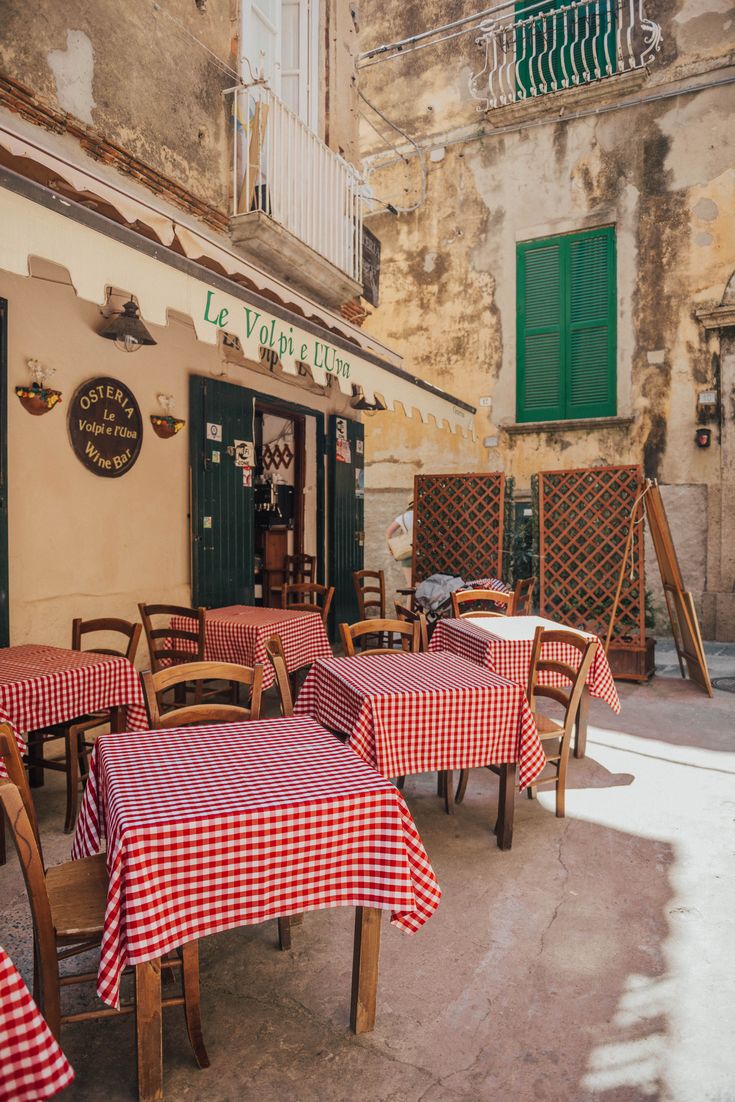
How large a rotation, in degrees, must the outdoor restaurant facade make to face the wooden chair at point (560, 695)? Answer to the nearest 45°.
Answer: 0° — it already faces it

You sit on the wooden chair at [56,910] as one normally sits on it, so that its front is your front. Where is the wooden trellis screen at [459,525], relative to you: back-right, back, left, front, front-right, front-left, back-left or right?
front-left

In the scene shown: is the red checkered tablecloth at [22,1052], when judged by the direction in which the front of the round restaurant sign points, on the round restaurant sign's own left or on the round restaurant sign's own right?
on the round restaurant sign's own right

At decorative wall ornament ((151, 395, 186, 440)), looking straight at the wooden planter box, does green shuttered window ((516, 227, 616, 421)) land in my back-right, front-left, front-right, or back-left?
front-left

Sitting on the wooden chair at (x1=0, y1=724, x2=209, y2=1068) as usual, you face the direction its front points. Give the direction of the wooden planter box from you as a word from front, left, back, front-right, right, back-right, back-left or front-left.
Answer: front-left

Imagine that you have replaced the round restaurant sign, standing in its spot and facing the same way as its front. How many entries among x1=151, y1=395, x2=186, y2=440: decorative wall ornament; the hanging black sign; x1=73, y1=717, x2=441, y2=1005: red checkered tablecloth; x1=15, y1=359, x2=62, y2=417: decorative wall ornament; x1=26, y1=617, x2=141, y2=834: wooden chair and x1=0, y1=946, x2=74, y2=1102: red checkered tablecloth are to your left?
2

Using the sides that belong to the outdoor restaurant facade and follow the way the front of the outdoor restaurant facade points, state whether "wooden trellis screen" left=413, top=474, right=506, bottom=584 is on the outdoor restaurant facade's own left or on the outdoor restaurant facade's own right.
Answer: on the outdoor restaurant facade's own left

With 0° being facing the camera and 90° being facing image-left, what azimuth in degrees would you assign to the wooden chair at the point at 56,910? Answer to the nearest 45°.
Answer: approximately 270°

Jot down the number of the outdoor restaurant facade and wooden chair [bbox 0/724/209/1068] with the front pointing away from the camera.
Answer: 0

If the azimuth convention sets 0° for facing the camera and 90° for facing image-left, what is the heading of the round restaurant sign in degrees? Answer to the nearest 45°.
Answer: approximately 315°

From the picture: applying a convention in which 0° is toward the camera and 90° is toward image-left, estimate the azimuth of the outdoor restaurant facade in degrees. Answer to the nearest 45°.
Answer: approximately 315°

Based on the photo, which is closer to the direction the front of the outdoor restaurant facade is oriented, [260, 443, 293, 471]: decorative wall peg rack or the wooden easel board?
the wooden easel board

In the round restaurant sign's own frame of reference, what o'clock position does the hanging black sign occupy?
The hanging black sign is roughly at 9 o'clock from the round restaurant sign.

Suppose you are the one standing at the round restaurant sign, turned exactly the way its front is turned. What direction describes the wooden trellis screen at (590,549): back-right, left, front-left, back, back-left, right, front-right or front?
front-left

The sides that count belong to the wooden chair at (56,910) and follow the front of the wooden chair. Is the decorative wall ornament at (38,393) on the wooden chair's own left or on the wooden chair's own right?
on the wooden chair's own left

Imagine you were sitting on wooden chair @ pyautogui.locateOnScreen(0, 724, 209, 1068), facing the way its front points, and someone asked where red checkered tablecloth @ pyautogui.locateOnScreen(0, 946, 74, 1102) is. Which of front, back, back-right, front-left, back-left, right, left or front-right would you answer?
right

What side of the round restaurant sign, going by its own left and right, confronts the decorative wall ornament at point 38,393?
right

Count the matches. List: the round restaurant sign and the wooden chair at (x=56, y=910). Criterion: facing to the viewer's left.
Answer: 0

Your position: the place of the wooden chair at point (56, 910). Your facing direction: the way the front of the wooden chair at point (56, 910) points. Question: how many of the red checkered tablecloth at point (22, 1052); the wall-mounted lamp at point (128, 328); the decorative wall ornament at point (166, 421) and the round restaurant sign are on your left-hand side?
3

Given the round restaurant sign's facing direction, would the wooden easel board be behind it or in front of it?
in front
